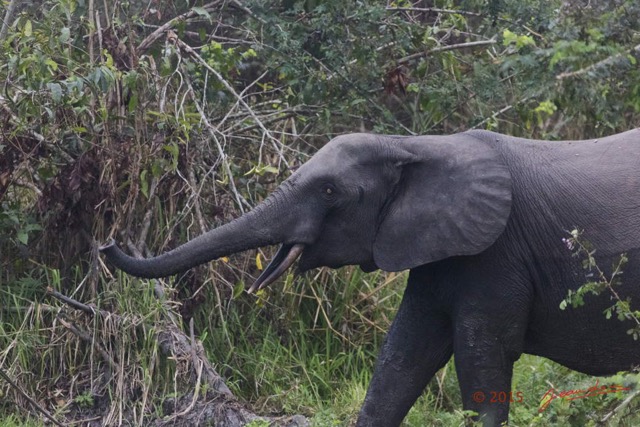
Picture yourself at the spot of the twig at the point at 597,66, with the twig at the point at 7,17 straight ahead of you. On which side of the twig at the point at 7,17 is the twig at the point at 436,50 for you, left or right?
right

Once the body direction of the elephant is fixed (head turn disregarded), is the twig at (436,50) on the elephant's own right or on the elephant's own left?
on the elephant's own right

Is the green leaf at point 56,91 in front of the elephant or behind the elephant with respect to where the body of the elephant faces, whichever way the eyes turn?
in front

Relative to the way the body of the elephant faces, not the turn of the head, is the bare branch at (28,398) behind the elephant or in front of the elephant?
in front

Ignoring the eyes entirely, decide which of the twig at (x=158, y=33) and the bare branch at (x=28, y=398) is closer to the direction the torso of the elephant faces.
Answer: the bare branch

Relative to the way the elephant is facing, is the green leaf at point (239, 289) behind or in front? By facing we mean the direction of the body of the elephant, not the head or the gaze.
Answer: in front

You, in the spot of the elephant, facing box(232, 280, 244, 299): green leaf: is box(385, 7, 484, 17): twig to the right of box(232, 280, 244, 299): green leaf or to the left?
right

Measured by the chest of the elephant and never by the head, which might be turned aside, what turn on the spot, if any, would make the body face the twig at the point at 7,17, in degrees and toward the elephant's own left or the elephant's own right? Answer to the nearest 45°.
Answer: approximately 45° to the elephant's own right

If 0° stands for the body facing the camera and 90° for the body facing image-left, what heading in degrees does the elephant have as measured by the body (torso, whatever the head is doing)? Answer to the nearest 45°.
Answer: approximately 90°
